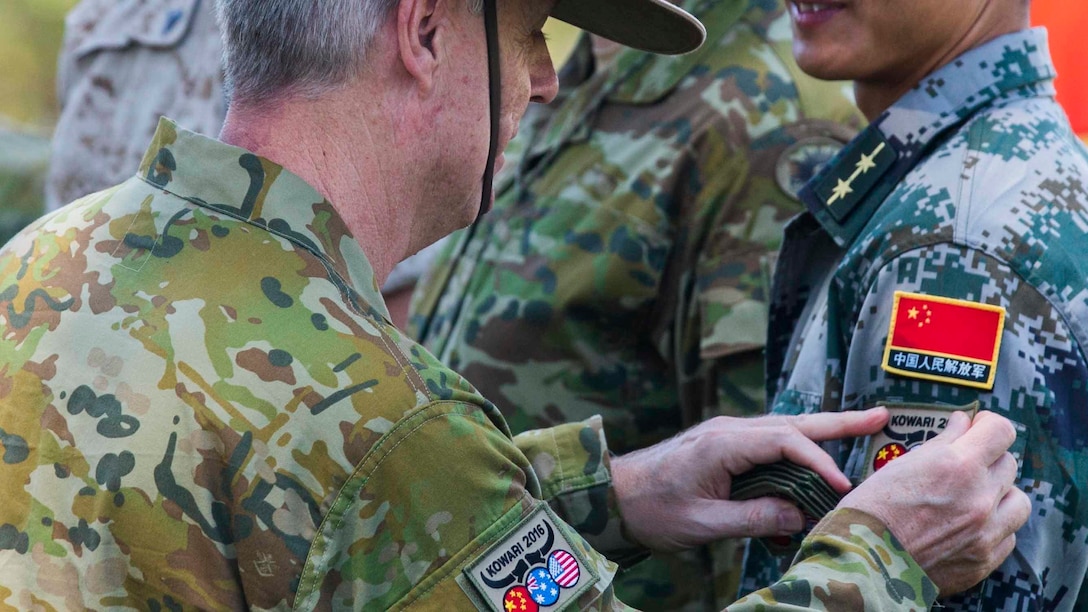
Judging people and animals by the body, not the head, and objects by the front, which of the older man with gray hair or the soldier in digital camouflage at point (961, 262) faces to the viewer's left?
the soldier in digital camouflage

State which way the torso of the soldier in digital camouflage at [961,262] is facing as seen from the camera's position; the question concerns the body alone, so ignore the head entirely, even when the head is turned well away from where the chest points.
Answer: to the viewer's left

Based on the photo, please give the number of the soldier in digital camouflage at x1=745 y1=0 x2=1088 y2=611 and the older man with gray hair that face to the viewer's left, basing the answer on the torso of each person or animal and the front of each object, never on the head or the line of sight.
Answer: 1

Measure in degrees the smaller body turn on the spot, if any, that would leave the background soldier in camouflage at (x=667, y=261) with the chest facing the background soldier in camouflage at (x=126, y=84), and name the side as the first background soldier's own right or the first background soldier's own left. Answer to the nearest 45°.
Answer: approximately 90° to the first background soldier's own right

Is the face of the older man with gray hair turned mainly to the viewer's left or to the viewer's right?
to the viewer's right

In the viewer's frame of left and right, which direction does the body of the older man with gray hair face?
facing away from the viewer and to the right of the viewer

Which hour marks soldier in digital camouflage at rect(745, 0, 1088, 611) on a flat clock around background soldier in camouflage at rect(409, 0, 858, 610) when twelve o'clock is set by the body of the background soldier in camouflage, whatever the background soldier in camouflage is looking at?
The soldier in digital camouflage is roughly at 10 o'clock from the background soldier in camouflage.

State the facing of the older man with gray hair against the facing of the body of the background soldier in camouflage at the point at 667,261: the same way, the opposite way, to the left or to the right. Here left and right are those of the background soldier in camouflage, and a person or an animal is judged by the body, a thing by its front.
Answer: the opposite way

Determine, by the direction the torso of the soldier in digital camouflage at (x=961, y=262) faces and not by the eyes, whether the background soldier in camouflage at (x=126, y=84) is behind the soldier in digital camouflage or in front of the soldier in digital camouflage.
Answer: in front

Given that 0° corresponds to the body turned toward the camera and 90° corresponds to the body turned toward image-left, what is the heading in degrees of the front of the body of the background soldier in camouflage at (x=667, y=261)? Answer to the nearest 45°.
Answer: approximately 45°
